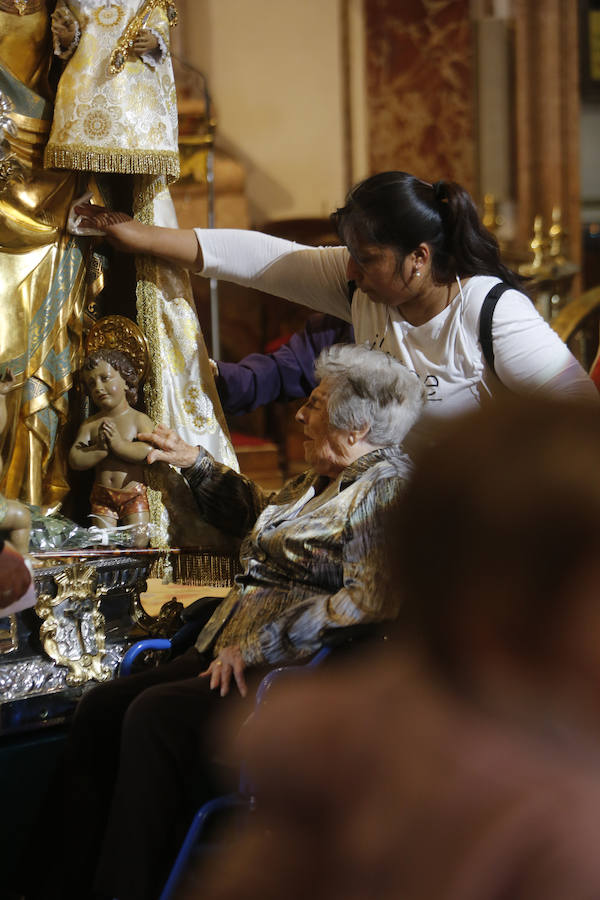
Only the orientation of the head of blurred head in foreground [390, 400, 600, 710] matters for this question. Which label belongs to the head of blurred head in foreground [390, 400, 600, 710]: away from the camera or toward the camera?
away from the camera

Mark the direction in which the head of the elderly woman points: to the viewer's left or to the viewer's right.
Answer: to the viewer's left

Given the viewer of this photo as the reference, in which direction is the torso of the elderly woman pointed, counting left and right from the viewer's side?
facing the viewer and to the left of the viewer

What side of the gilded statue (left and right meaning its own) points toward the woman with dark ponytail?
left

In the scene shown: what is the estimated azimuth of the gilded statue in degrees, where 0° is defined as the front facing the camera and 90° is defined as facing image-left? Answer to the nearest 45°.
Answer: approximately 0°

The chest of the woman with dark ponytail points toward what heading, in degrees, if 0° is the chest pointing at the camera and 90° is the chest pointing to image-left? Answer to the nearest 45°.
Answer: approximately 45°

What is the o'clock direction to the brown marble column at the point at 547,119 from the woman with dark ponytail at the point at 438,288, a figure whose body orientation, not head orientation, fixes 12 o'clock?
The brown marble column is roughly at 5 o'clock from the woman with dark ponytail.

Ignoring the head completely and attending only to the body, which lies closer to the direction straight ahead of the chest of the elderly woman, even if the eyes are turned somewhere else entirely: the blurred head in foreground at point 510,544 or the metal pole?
the blurred head in foreground

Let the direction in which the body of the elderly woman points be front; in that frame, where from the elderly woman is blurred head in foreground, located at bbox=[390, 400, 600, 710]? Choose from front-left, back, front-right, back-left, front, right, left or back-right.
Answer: front-left

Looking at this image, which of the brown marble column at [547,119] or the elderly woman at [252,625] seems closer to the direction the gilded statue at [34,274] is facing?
the elderly woman

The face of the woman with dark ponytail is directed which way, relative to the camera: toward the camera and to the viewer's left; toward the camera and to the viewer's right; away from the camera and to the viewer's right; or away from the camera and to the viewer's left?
toward the camera and to the viewer's left

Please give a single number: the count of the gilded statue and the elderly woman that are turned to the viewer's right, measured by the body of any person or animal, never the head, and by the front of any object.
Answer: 0
